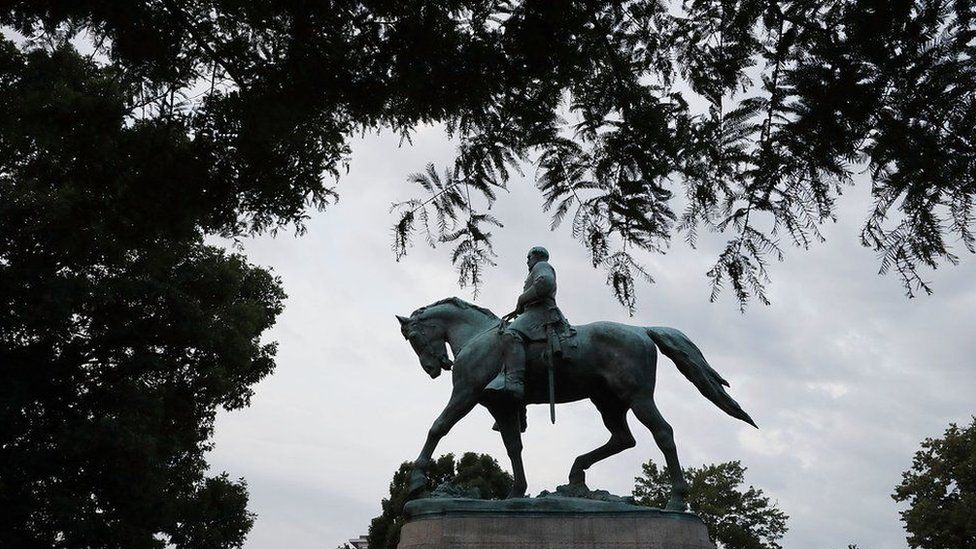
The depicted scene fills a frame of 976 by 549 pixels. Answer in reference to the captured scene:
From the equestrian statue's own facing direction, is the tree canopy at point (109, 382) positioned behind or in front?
in front

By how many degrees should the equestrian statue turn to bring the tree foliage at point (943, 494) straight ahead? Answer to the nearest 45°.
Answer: approximately 135° to its right

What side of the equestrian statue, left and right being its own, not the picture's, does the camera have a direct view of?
left

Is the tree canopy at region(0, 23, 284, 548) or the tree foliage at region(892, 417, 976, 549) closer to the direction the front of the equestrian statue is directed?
the tree canopy
